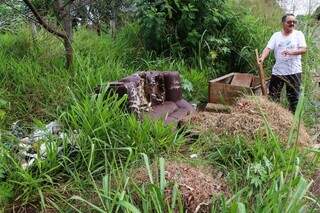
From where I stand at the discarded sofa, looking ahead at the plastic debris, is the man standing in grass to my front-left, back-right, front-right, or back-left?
back-left

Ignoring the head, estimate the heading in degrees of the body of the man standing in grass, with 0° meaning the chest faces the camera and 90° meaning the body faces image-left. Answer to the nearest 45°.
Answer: approximately 0°

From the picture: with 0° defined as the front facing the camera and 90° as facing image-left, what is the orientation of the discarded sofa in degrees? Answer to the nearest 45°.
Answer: approximately 315°

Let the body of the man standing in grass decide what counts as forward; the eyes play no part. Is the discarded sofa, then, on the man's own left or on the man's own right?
on the man's own right

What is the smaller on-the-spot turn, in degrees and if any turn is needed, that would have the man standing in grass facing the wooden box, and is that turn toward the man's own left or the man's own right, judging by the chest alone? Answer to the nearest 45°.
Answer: approximately 45° to the man's own right

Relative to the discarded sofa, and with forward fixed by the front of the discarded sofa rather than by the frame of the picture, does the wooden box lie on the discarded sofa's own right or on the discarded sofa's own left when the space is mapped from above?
on the discarded sofa's own left

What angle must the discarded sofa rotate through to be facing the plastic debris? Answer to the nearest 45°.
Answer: approximately 90° to its right

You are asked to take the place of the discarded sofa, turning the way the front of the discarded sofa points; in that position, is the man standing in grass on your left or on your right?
on your left
